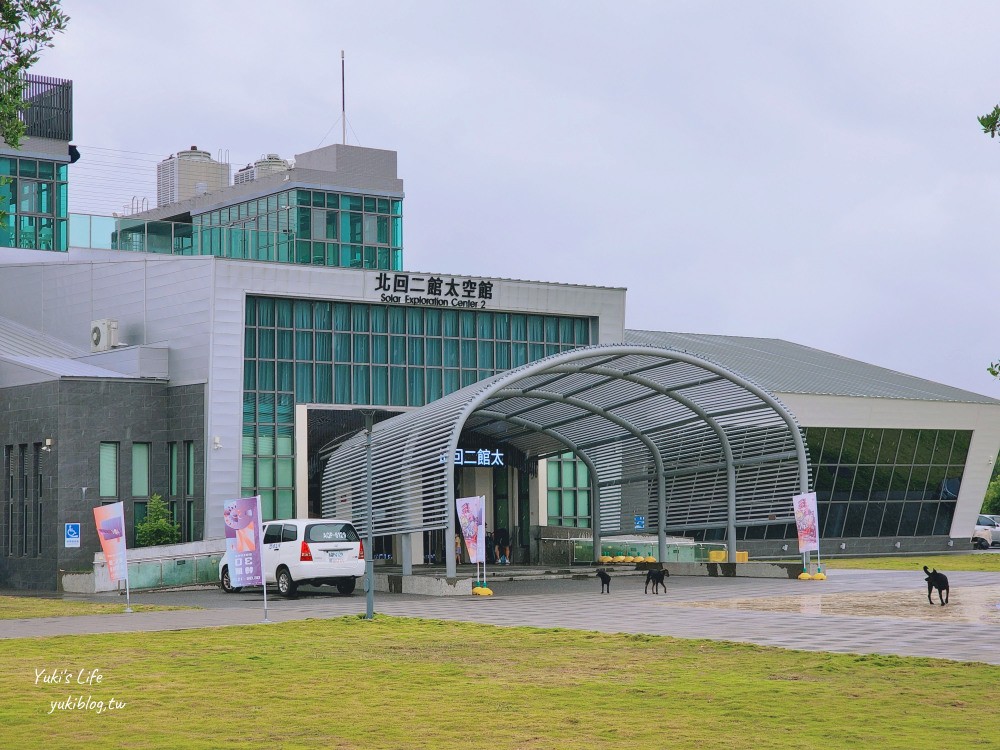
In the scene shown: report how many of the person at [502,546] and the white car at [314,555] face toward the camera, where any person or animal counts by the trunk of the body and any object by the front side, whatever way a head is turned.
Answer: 1

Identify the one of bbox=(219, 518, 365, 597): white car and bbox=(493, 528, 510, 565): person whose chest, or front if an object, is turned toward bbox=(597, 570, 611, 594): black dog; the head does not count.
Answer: the person

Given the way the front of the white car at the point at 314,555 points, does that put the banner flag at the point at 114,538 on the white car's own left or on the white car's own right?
on the white car's own left

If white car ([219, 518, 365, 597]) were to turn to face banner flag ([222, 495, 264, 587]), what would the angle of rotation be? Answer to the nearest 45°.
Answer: approximately 135° to its left

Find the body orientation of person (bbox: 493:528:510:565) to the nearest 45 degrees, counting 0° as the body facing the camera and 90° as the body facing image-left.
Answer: approximately 0°

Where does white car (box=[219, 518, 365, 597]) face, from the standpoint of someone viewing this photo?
facing away from the viewer and to the left of the viewer

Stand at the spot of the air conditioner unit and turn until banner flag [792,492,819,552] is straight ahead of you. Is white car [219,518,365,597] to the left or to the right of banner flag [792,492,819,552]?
right

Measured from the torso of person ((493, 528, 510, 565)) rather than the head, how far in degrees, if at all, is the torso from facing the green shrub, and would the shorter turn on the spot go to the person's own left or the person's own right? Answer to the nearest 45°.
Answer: approximately 45° to the person's own right
